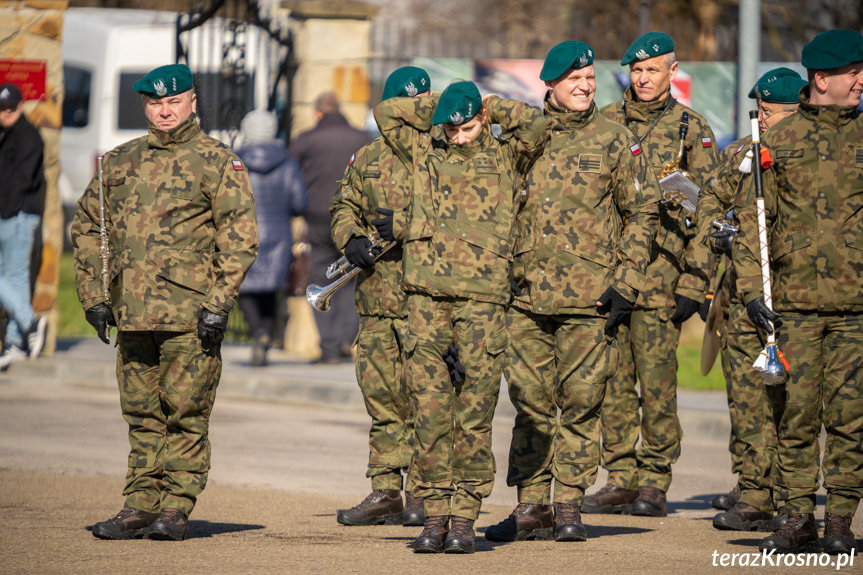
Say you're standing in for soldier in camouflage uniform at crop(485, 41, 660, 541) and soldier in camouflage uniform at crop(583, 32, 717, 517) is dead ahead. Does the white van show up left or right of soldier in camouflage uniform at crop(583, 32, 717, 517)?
left

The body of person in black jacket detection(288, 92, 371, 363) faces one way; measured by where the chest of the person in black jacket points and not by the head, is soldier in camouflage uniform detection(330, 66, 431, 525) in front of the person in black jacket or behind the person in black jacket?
behind

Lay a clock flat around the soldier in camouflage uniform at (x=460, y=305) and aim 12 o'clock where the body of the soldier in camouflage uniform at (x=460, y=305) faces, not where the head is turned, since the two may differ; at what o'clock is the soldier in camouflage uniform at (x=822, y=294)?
the soldier in camouflage uniform at (x=822, y=294) is roughly at 9 o'clock from the soldier in camouflage uniform at (x=460, y=305).

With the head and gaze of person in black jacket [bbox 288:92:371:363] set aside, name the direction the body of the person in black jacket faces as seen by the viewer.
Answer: away from the camera

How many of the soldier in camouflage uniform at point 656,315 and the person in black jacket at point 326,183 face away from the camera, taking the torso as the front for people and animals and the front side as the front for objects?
1
